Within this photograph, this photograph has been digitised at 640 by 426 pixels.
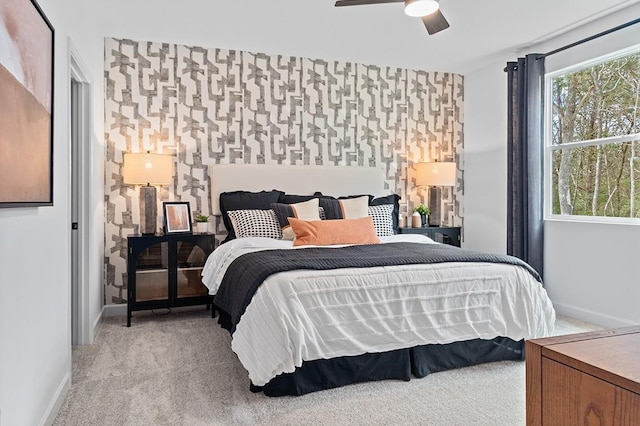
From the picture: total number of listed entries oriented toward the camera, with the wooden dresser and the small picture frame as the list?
1

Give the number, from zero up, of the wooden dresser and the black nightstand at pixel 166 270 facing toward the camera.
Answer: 1

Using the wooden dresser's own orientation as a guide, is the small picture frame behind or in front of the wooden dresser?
in front

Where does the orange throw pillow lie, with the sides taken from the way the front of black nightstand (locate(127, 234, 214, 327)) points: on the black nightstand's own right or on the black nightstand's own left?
on the black nightstand's own left

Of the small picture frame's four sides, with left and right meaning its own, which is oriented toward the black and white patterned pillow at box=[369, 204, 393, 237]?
left

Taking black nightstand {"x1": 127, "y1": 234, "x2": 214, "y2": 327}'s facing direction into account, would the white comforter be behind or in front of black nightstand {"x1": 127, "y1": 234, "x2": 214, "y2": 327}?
in front

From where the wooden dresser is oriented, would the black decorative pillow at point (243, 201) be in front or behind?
in front

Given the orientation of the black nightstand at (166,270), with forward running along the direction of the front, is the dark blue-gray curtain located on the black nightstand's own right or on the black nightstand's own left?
on the black nightstand's own left

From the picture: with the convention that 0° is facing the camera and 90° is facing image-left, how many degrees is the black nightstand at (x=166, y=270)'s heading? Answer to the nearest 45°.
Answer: approximately 0°

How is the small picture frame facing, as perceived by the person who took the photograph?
facing the viewer

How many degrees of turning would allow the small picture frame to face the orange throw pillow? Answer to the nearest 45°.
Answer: approximately 45° to its left

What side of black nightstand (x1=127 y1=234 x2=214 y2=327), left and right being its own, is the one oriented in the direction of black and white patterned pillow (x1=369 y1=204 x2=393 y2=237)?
left

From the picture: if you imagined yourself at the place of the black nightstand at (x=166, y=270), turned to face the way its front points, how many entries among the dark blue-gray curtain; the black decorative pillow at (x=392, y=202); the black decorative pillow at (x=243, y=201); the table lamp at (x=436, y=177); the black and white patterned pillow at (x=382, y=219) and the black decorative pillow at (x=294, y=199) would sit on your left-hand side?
6

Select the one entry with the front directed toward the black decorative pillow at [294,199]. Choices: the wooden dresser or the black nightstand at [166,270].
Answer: the wooden dresser

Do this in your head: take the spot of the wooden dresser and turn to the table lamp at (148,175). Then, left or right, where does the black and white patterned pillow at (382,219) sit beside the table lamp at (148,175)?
right

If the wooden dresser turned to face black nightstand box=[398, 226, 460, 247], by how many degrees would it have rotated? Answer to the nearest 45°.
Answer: approximately 45° to its right

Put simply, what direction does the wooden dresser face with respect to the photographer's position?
facing away from the viewer and to the left of the viewer
